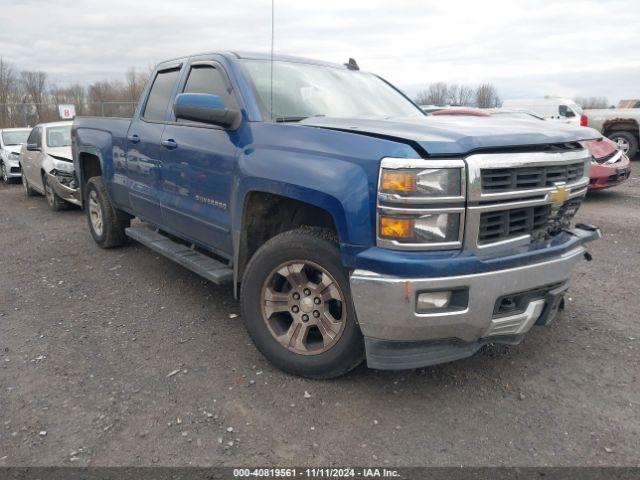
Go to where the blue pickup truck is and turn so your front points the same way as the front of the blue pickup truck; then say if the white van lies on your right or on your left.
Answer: on your left

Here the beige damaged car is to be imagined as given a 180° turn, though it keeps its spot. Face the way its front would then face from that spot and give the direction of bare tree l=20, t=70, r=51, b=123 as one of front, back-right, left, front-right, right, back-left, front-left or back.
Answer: front-right

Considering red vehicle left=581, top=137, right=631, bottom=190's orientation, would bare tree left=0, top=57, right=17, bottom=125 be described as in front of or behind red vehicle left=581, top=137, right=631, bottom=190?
behind

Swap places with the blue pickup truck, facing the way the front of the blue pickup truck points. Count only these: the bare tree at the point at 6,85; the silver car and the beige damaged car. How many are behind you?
3

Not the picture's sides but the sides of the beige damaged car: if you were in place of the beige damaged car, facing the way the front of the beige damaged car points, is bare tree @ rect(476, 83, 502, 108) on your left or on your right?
on your left

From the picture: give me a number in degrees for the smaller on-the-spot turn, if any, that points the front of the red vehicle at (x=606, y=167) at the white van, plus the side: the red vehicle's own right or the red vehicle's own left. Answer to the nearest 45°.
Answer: approximately 135° to the red vehicle's own left

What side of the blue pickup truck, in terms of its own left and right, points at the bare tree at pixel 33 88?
back

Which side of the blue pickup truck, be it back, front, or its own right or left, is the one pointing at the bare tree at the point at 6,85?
back

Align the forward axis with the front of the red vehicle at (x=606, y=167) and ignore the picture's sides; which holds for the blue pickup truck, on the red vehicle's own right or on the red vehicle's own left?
on the red vehicle's own right

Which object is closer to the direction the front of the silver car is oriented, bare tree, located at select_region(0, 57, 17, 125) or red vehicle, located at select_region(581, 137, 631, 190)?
the red vehicle

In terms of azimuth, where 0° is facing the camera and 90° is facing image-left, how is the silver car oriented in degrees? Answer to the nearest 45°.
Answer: approximately 315°

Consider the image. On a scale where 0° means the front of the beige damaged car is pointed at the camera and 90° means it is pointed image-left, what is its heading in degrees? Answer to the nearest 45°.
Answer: approximately 315°

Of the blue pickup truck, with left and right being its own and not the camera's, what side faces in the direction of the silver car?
back
